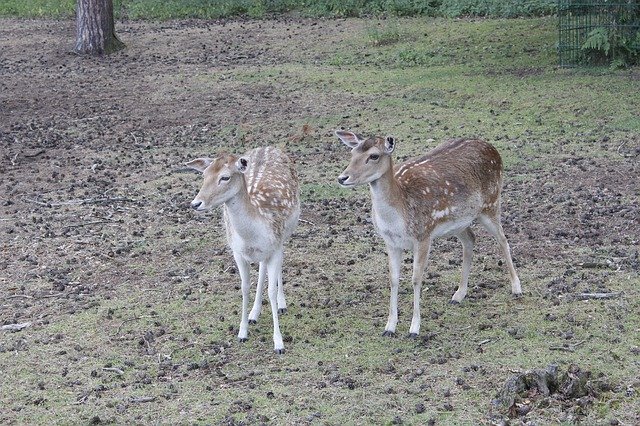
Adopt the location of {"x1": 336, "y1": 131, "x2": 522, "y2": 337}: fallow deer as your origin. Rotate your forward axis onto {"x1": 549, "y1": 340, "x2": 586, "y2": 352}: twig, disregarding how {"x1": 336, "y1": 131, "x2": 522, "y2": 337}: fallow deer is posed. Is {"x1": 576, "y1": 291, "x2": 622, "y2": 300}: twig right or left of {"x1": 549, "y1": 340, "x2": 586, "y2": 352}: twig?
left

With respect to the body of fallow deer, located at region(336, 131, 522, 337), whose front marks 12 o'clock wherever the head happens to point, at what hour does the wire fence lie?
The wire fence is roughly at 5 o'clock from the fallow deer.

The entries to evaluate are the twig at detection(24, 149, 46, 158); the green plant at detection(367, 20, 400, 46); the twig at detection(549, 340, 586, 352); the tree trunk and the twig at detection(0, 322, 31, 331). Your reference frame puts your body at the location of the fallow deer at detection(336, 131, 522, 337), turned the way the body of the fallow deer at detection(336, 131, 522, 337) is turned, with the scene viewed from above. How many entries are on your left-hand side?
1

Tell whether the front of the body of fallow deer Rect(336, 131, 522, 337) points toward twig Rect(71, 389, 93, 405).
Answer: yes

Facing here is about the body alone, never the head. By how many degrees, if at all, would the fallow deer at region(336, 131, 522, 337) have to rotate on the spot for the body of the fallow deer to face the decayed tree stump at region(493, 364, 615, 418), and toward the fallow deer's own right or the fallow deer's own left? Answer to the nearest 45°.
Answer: approximately 45° to the fallow deer's own left

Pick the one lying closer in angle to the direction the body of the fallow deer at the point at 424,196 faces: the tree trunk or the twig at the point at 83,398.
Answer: the twig

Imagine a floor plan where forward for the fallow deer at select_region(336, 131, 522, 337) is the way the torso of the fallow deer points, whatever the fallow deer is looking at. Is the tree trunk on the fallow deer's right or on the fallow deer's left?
on the fallow deer's right

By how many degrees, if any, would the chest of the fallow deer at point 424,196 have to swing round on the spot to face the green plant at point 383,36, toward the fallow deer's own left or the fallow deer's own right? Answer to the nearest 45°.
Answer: approximately 135° to the fallow deer's own right

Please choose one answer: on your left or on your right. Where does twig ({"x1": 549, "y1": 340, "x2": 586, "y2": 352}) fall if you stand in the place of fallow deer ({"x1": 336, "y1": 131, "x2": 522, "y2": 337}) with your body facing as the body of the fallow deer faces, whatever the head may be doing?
on your left

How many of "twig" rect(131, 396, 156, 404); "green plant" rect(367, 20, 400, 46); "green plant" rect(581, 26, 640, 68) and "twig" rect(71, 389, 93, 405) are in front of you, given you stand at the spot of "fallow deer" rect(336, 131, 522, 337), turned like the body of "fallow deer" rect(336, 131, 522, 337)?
2

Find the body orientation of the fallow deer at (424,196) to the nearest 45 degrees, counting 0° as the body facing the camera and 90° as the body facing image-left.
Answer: approximately 45°

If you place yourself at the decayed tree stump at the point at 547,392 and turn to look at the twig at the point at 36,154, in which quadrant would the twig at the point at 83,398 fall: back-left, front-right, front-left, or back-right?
front-left

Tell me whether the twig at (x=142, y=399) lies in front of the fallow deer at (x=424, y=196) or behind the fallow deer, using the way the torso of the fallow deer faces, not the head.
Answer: in front

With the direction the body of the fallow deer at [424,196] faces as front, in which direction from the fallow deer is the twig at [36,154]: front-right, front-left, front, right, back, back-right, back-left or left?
right
